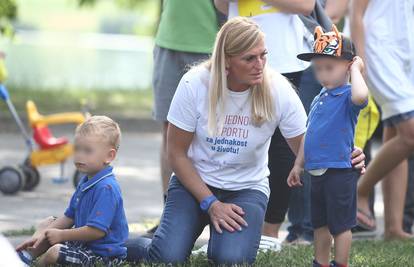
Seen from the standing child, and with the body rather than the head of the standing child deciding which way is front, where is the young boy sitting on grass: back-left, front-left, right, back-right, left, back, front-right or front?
front-right

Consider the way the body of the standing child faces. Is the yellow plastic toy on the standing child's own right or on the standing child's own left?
on the standing child's own right

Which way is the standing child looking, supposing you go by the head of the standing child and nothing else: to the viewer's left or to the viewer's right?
to the viewer's left

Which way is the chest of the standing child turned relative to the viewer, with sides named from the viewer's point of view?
facing the viewer and to the left of the viewer
